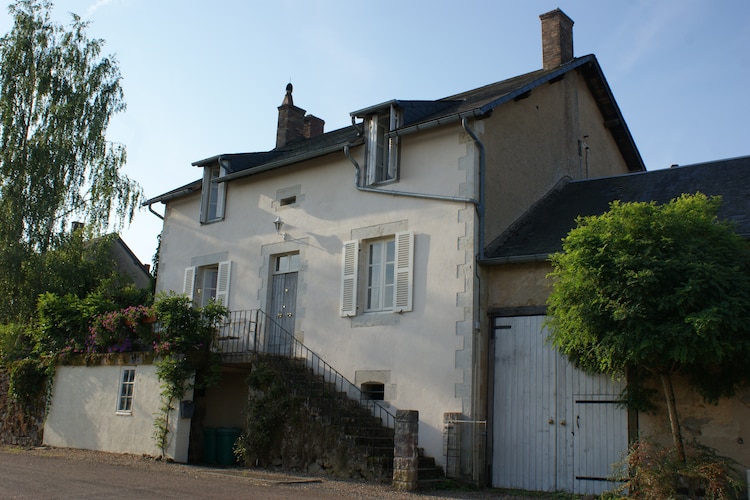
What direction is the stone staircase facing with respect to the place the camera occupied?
facing the viewer and to the right of the viewer

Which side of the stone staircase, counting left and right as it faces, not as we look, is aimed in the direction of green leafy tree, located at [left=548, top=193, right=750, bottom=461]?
front

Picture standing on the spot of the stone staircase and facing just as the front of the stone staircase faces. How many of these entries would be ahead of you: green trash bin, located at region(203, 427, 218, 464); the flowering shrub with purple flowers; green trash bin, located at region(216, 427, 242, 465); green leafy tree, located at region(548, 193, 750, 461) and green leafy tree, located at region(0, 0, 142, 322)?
1

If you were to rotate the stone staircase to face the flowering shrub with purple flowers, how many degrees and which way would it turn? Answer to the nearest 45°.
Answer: approximately 180°

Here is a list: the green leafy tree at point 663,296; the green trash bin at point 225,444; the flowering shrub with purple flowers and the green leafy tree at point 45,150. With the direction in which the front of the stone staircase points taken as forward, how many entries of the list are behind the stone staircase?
3

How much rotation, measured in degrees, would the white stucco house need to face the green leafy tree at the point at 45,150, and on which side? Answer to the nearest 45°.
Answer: approximately 90° to its right

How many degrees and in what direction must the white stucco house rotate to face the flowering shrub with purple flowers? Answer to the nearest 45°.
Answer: approximately 45° to its right

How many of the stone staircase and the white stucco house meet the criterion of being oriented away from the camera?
0

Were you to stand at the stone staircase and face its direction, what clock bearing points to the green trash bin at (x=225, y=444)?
The green trash bin is roughly at 6 o'clock from the stone staircase.

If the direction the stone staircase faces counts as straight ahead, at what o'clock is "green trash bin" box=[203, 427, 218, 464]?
The green trash bin is roughly at 6 o'clock from the stone staircase.

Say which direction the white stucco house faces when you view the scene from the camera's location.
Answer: facing the viewer and to the left of the viewer

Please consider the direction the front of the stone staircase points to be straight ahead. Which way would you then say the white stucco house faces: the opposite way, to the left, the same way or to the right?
to the right

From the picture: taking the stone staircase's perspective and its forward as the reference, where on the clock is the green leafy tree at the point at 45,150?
The green leafy tree is roughly at 6 o'clock from the stone staircase.
